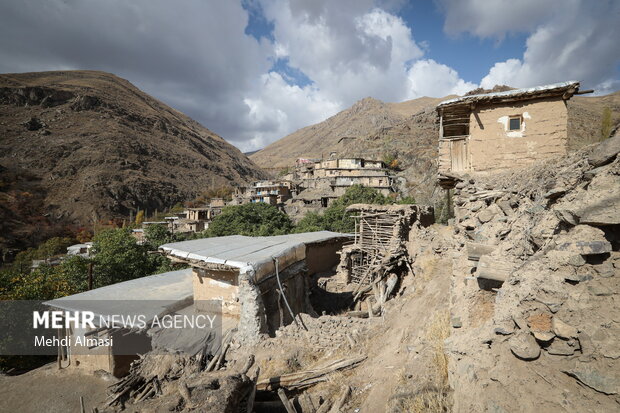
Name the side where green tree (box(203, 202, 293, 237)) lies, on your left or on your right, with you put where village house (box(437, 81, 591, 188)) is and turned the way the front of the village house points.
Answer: on your right

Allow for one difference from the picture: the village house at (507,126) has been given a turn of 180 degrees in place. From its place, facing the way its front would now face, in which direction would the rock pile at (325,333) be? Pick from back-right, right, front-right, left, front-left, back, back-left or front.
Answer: back-left

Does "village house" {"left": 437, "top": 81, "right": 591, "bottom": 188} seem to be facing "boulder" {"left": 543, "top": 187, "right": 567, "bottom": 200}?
yes

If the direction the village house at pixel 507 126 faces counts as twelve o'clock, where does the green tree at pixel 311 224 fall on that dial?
The green tree is roughly at 4 o'clock from the village house.

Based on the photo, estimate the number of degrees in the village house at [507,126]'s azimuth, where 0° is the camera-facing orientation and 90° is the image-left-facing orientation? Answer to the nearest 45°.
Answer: approximately 0°

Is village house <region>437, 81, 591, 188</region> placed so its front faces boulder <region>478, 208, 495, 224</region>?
yes

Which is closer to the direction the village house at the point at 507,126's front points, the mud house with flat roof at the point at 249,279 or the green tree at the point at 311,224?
the mud house with flat roof

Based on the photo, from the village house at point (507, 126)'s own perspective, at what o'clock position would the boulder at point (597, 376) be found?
The boulder is roughly at 12 o'clock from the village house.

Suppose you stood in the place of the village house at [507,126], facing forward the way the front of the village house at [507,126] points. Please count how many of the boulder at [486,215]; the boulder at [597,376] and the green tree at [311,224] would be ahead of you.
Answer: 2

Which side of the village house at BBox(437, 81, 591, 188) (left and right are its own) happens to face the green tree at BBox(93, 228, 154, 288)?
right

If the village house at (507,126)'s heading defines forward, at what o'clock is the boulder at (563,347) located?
The boulder is roughly at 12 o'clock from the village house.

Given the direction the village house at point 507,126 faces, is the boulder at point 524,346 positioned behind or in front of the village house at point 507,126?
in front

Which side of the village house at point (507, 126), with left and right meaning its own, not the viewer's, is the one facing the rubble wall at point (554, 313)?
front
